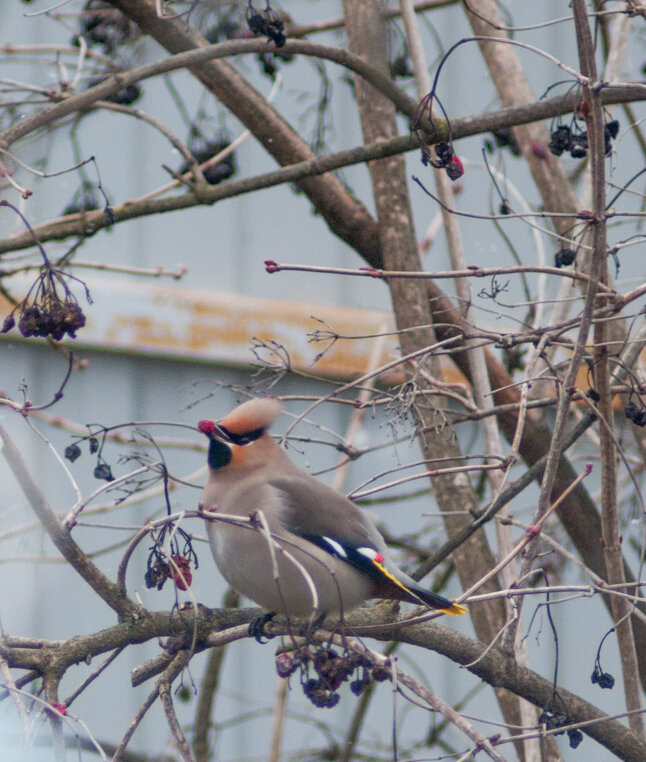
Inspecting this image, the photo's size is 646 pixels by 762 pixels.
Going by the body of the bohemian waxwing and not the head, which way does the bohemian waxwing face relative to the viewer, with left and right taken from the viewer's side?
facing to the left of the viewer
